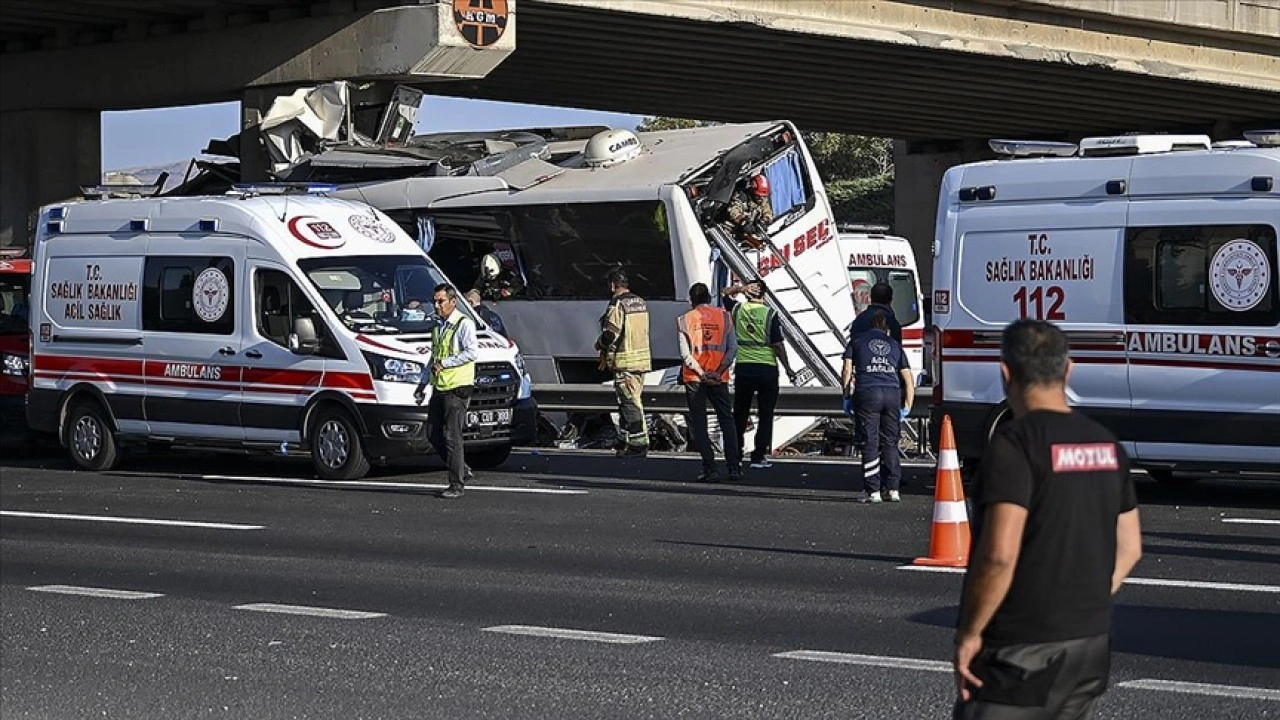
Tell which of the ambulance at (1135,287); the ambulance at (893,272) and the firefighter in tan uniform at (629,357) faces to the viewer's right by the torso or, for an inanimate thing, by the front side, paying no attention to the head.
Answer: the ambulance at (1135,287)

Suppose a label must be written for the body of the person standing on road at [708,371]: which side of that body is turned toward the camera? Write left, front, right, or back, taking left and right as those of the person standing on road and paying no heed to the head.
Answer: back

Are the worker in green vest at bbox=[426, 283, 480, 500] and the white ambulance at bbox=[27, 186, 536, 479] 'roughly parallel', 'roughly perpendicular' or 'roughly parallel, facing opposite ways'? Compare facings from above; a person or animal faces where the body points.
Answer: roughly perpendicular

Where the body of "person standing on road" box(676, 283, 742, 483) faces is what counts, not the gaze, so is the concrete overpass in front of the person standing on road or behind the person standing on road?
in front

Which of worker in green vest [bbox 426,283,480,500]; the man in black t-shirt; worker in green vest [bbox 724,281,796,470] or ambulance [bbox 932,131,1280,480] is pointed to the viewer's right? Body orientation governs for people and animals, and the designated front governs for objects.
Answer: the ambulance

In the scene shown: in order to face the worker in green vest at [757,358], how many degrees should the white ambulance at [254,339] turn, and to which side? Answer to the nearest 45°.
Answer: approximately 45° to its left

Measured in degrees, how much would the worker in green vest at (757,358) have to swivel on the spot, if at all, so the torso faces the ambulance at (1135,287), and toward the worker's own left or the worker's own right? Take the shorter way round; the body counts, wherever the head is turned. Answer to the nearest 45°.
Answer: approximately 135° to the worker's own right

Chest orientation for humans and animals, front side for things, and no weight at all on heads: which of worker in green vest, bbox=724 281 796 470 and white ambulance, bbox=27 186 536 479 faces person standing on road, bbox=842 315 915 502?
the white ambulance

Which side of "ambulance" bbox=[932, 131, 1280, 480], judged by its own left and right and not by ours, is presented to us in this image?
right

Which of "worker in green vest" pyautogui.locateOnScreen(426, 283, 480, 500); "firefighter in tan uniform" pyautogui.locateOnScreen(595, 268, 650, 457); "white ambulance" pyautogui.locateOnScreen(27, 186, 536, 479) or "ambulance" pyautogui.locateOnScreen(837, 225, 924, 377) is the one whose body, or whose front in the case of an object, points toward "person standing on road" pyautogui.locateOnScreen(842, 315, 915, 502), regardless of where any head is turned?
the white ambulance

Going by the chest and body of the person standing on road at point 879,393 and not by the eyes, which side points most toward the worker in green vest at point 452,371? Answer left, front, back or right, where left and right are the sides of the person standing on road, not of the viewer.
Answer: left

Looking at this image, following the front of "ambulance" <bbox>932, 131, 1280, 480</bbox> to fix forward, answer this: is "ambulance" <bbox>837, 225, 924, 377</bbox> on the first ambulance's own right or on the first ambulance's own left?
on the first ambulance's own left

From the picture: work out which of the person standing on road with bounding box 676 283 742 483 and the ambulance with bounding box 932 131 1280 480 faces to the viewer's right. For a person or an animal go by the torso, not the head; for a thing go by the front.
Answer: the ambulance

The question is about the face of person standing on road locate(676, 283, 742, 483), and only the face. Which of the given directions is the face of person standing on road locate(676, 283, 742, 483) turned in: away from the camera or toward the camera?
away from the camera

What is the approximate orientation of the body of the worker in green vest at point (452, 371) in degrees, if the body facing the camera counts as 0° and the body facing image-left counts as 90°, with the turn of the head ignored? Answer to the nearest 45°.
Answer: approximately 45°

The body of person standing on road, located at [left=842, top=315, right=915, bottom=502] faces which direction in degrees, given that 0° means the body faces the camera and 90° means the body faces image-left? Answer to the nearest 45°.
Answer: approximately 180°
